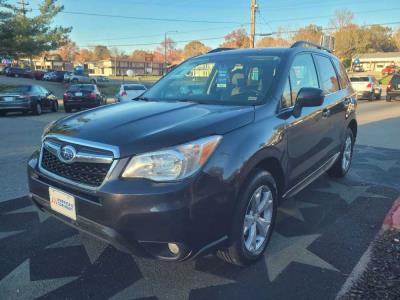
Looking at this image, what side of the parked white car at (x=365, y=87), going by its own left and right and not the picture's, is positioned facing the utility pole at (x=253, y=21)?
left

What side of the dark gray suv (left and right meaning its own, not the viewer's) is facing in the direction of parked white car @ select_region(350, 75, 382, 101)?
back

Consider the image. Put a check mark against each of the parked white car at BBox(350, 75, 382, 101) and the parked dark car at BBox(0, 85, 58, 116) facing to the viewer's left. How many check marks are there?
0

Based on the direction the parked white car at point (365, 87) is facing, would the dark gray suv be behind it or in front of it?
behind

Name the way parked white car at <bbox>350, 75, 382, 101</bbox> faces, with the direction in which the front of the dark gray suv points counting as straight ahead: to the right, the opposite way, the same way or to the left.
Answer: the opposite way

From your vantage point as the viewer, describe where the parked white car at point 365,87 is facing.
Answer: facing away from the viewer and to the right of the viewer

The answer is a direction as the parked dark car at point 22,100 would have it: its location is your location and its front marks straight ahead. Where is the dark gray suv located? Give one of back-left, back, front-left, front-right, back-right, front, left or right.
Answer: back-right

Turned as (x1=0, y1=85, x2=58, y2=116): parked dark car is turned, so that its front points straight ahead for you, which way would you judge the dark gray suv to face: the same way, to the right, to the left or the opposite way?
the opposite way

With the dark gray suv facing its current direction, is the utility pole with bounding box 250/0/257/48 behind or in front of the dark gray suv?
behind

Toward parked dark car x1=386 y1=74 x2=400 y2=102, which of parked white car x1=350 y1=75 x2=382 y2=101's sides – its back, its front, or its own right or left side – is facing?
right
